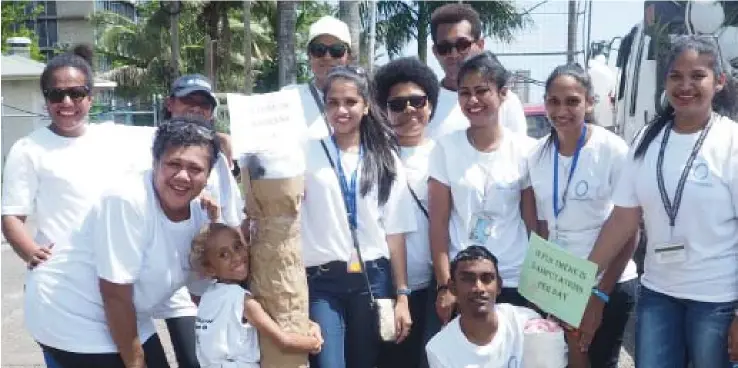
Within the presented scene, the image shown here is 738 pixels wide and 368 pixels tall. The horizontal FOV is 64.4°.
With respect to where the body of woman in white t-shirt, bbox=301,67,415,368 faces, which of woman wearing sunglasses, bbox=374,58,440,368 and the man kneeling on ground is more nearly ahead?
the man kneeling on ground

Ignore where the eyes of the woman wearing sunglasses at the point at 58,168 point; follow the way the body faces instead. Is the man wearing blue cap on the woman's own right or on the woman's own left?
on the woman's own left

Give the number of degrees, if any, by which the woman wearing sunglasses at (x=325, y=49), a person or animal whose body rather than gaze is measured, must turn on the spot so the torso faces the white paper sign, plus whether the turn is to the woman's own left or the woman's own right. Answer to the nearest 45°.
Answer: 0° — they already face it

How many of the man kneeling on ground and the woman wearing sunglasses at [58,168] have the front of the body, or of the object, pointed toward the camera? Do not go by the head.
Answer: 2
